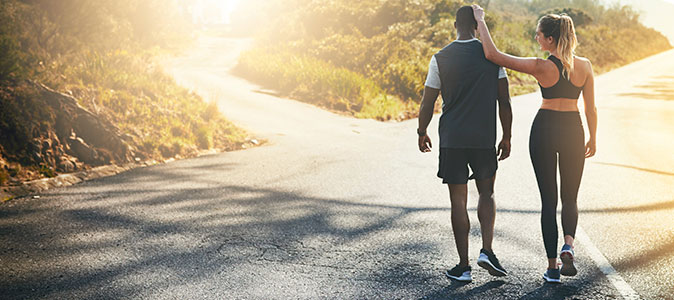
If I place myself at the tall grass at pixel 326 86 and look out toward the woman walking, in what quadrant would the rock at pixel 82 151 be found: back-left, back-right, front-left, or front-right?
front-right

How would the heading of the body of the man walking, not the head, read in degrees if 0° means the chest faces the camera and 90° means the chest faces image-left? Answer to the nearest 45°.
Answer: approximately 180°

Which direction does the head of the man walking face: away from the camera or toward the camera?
away from the camera

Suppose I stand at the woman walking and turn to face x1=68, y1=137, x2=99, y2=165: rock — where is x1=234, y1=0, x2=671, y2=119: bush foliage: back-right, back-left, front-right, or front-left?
front-right

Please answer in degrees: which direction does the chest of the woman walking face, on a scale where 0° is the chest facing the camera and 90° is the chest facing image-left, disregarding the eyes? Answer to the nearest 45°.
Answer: approximately 180°

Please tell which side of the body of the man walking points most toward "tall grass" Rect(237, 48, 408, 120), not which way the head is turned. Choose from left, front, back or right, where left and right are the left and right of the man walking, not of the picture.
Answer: front

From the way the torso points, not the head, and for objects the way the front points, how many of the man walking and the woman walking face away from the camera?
2

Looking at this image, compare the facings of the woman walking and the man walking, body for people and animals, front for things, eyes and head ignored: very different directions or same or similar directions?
same or similar directions

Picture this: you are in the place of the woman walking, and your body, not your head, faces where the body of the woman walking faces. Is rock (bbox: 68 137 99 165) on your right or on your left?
on your left

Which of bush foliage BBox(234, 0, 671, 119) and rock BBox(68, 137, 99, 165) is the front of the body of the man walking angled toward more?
the bush foliage

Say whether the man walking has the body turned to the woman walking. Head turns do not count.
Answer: no

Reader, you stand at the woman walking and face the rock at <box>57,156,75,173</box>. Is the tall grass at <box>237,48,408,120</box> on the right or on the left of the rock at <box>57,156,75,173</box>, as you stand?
right

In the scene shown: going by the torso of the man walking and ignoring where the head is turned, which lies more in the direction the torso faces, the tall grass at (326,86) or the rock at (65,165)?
the tall grass

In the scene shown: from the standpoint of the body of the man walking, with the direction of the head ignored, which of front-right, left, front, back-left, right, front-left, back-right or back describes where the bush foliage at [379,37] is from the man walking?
front

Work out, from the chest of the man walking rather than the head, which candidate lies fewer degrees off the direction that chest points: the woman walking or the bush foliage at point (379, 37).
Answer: the bush foliage
